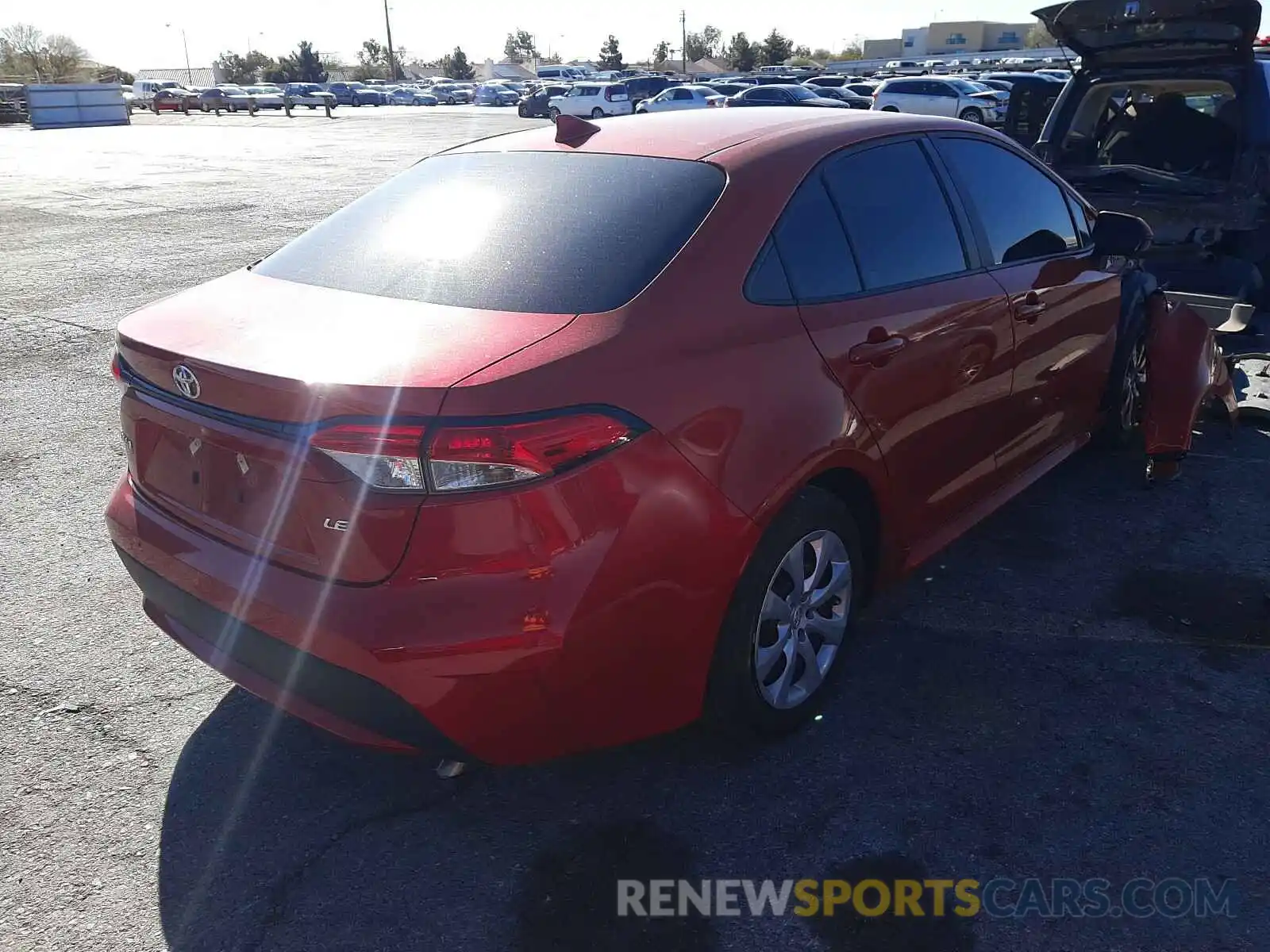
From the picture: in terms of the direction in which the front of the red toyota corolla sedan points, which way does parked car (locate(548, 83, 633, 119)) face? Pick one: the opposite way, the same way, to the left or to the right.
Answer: to the left

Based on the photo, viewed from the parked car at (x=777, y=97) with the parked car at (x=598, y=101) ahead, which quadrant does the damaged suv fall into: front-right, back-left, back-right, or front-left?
back-left

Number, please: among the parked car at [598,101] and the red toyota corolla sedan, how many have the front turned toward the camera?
0

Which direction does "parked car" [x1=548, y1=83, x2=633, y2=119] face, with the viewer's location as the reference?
facing away from the viewer and to the left of the viewer

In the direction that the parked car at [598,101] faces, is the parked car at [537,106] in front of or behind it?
in front

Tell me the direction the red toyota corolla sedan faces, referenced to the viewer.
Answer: facing away from the viewer and to the right of the viewer

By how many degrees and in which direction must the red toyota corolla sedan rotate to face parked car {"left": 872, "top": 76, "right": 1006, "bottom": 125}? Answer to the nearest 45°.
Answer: approximately 45° to its left
